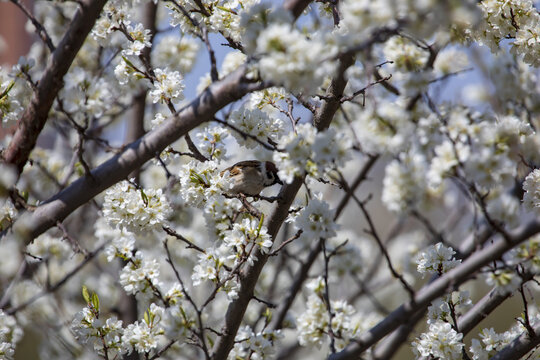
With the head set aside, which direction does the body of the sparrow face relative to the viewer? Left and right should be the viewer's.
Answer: facing to the right of the viewer
